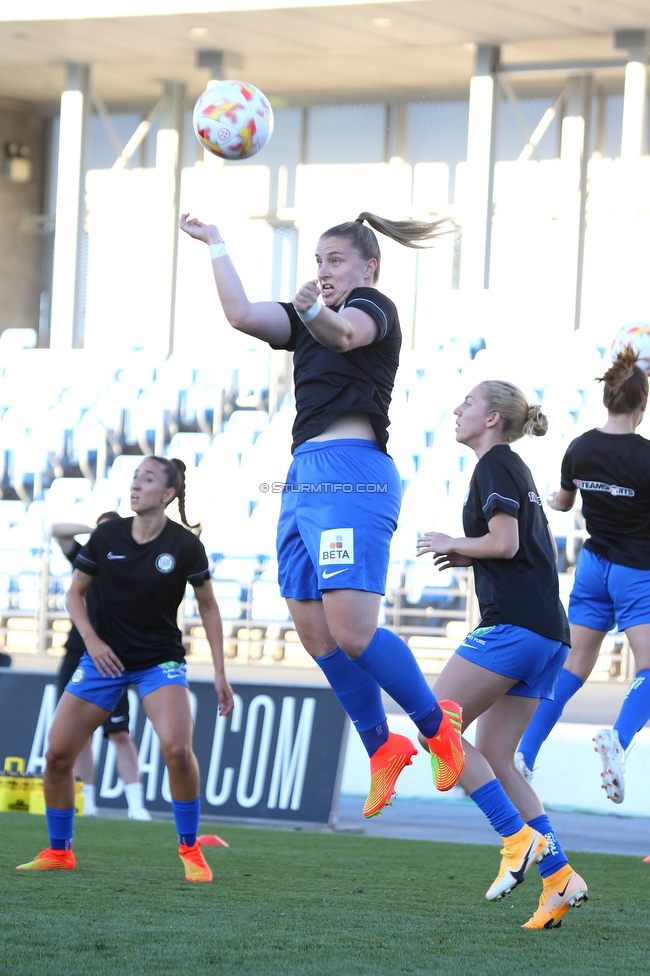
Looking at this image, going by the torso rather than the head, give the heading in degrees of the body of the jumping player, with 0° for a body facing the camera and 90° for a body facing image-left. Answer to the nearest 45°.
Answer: approximately 45°

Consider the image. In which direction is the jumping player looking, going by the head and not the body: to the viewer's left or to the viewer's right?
to the viewer's left

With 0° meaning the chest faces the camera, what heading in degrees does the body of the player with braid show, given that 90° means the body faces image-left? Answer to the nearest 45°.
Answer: approximately 0°

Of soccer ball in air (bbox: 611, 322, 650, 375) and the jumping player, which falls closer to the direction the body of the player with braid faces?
the jumping player

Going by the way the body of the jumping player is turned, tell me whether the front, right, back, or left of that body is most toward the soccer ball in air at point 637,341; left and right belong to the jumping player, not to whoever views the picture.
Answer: back

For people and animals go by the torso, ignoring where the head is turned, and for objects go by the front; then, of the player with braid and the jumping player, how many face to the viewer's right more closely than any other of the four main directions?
0

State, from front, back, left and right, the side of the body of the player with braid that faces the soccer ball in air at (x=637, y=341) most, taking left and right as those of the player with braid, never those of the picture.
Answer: left
